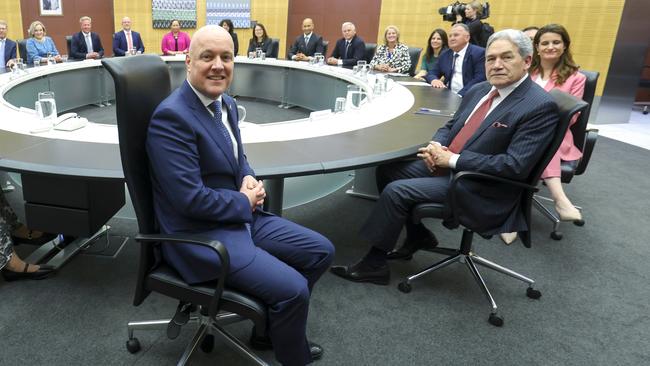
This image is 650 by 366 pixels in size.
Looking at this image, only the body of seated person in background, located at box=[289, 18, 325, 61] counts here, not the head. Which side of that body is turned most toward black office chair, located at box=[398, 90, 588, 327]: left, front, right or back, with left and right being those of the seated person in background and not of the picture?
front

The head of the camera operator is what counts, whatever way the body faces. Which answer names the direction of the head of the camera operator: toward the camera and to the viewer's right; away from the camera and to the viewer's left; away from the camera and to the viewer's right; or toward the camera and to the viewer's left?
toward the camera and to the viewer's left

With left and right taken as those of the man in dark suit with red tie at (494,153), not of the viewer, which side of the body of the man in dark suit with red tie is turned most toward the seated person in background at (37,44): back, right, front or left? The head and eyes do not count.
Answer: right

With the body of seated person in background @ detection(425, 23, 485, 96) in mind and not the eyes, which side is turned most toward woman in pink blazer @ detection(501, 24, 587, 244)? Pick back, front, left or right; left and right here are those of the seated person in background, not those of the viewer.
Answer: left

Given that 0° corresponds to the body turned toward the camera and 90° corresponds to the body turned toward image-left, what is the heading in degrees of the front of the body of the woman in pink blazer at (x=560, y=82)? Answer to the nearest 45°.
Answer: approximately 45°

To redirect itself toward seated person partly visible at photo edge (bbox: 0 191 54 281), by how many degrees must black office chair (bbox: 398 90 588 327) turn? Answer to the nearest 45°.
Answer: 0° — it already faces them

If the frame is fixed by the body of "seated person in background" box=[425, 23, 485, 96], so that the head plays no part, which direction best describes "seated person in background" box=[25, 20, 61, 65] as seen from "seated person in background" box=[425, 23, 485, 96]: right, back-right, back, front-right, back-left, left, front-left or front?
front-right

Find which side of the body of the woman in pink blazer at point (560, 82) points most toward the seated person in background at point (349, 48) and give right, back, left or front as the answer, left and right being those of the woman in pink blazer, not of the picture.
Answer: right

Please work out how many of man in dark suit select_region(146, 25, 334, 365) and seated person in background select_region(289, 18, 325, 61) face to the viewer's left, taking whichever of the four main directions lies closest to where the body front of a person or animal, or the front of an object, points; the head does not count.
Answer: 0

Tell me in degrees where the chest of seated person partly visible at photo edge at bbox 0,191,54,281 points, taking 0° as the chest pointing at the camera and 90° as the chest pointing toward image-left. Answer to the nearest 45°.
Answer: approximately 270°

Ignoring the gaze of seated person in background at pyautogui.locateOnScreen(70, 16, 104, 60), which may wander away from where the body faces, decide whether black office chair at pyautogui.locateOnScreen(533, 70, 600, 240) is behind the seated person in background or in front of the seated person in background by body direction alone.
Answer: in front
